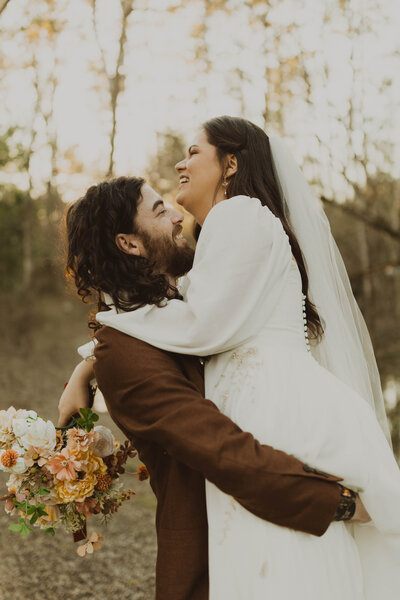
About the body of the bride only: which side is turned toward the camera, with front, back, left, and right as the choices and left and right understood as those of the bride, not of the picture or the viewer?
left

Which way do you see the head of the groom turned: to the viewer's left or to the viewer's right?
to the viewer's right

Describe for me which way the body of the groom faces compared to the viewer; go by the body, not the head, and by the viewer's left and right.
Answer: facing to the right of the viewer
